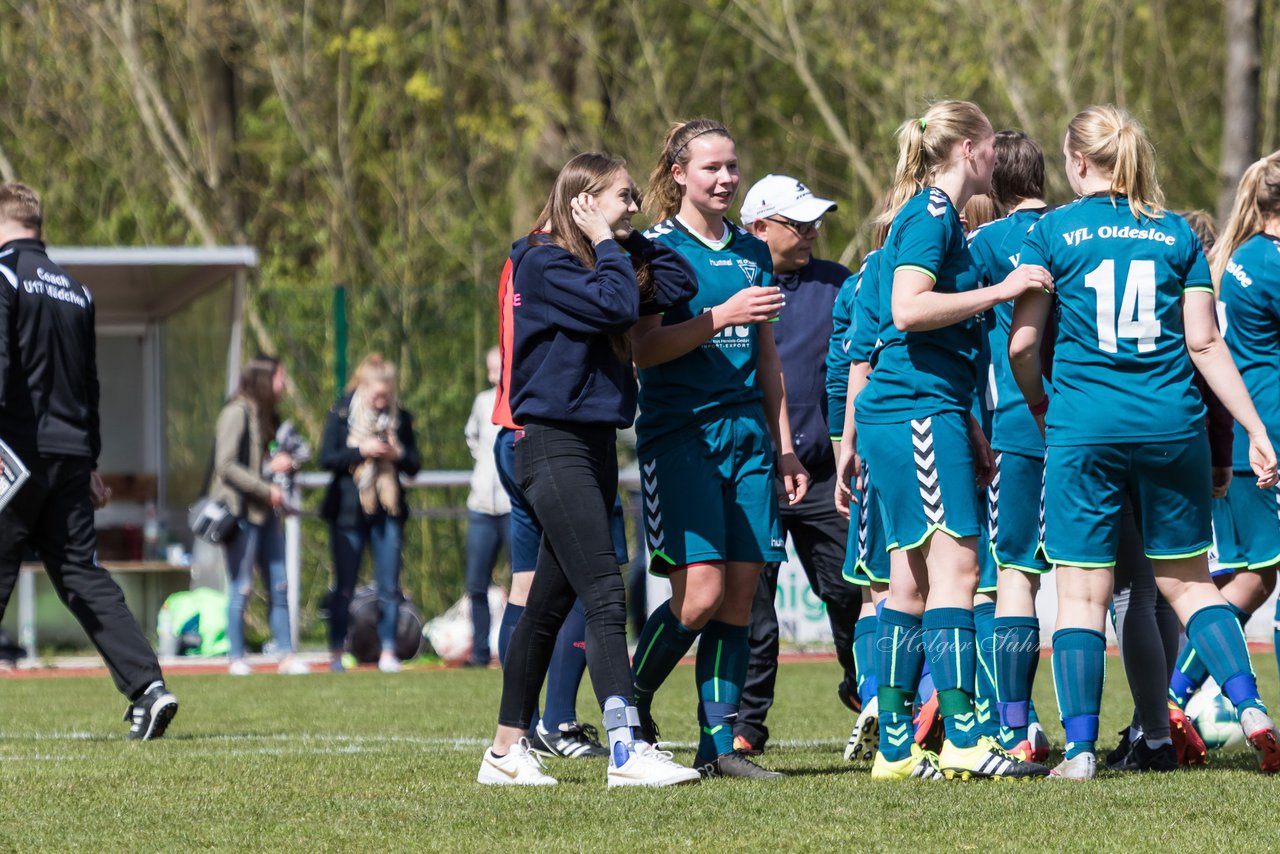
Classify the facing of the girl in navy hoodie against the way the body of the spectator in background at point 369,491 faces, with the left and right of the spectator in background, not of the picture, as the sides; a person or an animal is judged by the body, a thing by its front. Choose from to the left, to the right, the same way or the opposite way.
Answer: to the left

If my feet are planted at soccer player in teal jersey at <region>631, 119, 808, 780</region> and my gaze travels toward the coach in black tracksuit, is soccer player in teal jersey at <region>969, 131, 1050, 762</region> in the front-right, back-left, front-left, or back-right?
back-right

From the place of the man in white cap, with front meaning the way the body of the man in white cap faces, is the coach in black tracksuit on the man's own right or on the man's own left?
on the man's own right

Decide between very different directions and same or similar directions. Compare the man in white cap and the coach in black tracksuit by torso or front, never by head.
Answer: very different directions

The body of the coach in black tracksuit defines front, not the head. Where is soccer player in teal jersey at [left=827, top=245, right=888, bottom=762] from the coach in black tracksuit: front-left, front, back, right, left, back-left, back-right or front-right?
back

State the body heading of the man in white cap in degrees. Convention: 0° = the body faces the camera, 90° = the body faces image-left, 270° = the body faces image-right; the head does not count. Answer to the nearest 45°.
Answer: approximately 315°

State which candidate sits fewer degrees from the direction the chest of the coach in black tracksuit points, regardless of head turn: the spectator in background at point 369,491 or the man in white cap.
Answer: the spectator in background

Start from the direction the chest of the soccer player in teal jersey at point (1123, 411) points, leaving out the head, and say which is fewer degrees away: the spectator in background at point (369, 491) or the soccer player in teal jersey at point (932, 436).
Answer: the spectator in background

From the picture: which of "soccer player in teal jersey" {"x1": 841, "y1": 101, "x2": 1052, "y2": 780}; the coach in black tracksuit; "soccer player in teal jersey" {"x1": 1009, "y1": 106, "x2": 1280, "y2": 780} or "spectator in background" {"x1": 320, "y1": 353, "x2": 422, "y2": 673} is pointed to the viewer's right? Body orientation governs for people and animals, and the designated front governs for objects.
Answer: "soccer player in teal jersey" {"x1": 841, "y1": 101, "x2": 1052, "y2": 780}

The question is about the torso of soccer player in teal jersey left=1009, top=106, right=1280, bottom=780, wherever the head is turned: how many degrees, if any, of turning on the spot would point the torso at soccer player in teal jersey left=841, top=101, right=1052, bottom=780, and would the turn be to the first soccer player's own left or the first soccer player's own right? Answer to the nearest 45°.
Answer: approximately 90° to the first soccer player's own left

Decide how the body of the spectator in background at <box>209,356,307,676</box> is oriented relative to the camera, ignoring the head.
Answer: to the viewer's right

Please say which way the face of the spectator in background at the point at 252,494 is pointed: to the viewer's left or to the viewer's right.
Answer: to the viewer's right

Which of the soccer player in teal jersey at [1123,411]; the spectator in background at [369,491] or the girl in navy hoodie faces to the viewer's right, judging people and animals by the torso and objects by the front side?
the girl in navy hoodie

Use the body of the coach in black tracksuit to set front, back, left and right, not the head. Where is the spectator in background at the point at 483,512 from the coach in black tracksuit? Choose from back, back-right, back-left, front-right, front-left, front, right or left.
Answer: right

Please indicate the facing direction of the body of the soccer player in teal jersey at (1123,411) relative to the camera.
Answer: away from the camera
